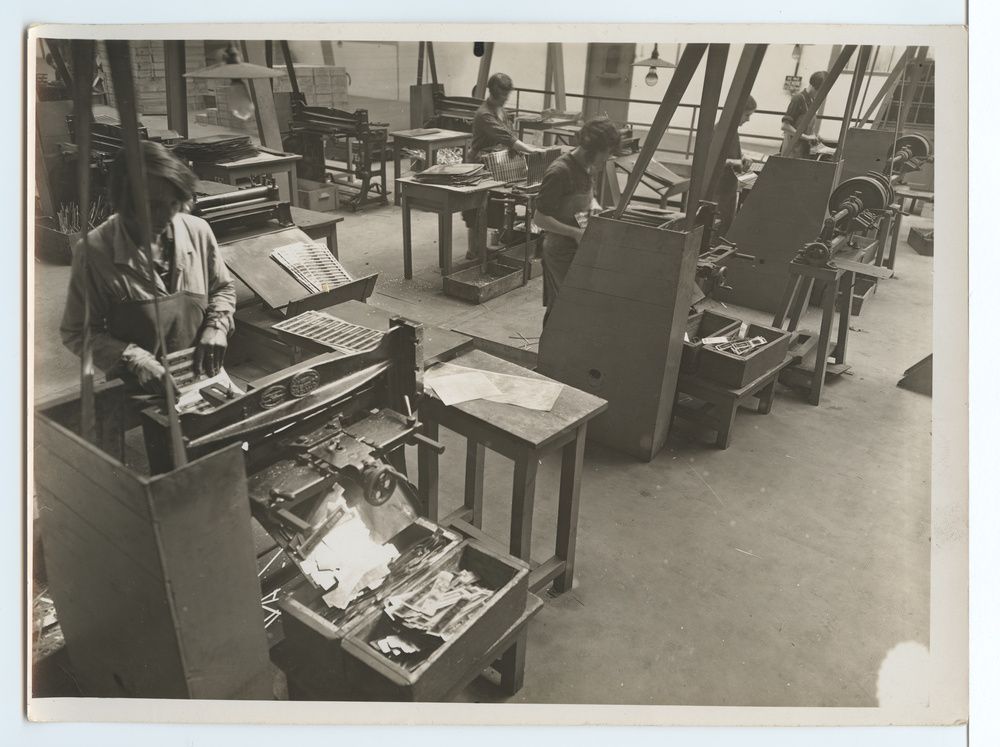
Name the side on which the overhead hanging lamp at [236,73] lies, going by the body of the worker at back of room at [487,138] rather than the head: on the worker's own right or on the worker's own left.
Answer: on the worker's own right

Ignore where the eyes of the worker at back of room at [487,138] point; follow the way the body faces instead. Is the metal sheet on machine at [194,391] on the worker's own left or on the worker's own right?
on the worker's own right

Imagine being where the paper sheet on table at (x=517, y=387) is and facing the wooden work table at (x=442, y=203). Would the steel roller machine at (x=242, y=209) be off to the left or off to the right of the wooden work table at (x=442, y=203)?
left

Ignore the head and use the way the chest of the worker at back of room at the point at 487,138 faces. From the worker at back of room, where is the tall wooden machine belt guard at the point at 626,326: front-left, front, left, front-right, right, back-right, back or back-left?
front-right

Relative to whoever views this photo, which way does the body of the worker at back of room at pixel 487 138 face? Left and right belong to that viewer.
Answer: facing the viewer and to the right of the viewer

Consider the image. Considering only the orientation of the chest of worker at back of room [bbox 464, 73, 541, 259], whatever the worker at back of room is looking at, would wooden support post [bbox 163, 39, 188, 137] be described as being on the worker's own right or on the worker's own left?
on the worker's own right

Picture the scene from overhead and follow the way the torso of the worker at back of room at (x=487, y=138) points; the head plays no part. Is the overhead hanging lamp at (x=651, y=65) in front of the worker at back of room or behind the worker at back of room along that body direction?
in front

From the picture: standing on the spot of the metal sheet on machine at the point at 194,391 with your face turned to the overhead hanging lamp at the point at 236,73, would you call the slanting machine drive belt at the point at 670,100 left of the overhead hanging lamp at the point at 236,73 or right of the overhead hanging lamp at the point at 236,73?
right

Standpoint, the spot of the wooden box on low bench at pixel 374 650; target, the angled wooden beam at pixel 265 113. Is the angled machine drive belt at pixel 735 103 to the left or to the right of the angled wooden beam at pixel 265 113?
right

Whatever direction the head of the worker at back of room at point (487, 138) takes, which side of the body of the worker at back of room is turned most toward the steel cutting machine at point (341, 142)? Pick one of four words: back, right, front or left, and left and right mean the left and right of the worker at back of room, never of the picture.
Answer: back

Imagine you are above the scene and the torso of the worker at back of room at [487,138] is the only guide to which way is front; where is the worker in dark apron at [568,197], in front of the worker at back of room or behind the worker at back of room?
in front

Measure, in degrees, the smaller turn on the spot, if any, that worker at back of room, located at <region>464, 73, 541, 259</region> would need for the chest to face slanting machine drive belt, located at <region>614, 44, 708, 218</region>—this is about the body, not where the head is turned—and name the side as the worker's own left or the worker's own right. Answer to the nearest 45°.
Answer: approximately 45° to the worker's own right

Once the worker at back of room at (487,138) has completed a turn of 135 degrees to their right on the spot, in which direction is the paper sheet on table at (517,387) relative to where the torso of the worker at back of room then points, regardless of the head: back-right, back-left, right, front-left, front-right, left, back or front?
left
